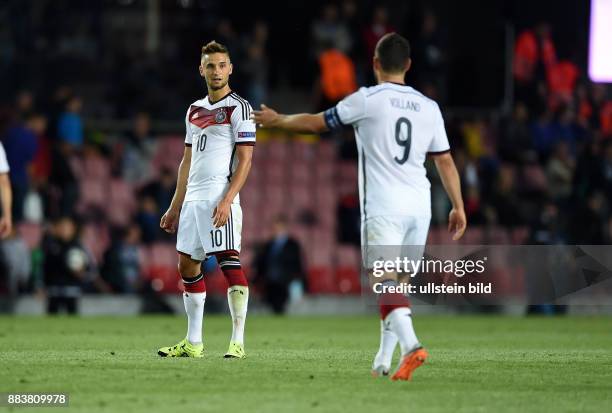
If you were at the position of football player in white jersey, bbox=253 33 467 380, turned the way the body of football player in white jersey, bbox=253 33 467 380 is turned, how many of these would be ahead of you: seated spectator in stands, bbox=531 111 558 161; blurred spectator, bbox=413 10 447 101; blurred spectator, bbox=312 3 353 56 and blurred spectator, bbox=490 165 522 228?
4

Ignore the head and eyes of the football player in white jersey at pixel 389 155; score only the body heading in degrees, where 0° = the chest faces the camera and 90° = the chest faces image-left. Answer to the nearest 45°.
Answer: approximately 180°

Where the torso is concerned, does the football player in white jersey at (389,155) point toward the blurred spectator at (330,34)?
yes

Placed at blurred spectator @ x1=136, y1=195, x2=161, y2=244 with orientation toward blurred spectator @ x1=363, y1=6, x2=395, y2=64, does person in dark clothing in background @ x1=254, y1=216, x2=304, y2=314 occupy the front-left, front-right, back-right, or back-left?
back-right

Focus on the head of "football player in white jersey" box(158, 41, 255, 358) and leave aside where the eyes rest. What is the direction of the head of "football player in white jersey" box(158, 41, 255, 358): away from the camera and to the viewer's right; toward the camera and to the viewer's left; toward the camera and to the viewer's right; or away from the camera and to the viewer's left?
toward the camera and to the viewer's right

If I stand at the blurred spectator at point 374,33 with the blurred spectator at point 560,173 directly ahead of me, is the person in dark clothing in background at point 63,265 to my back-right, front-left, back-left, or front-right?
front-right
